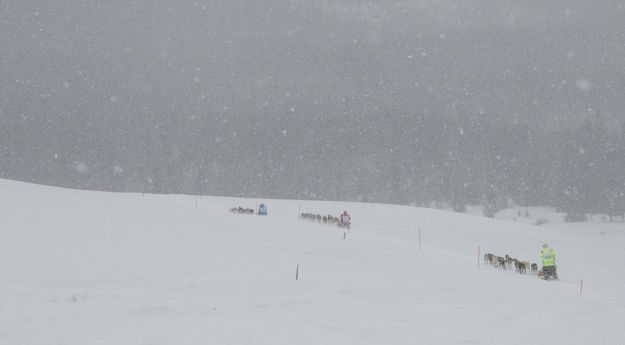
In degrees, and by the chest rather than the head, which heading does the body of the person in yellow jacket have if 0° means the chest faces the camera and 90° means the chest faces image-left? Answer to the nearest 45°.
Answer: approximately 135°
